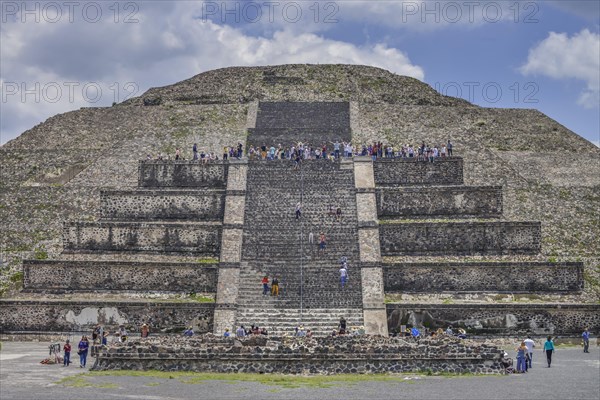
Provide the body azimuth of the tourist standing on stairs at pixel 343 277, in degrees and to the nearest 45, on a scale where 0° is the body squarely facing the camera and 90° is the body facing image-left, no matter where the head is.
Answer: approximately 180°

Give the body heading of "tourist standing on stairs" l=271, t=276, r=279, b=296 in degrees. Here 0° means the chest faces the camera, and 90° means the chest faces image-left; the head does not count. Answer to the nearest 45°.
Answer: approximately 180°

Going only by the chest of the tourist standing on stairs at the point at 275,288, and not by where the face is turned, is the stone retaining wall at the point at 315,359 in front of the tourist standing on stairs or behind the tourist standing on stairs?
behind

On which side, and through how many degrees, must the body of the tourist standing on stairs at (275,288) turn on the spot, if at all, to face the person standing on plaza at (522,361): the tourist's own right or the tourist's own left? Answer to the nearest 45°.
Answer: approximately 135° to the tourist's own right

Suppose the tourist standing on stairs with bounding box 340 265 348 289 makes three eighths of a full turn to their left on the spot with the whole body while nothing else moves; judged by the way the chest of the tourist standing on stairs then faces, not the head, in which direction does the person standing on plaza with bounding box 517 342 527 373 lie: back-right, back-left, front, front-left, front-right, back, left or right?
left
